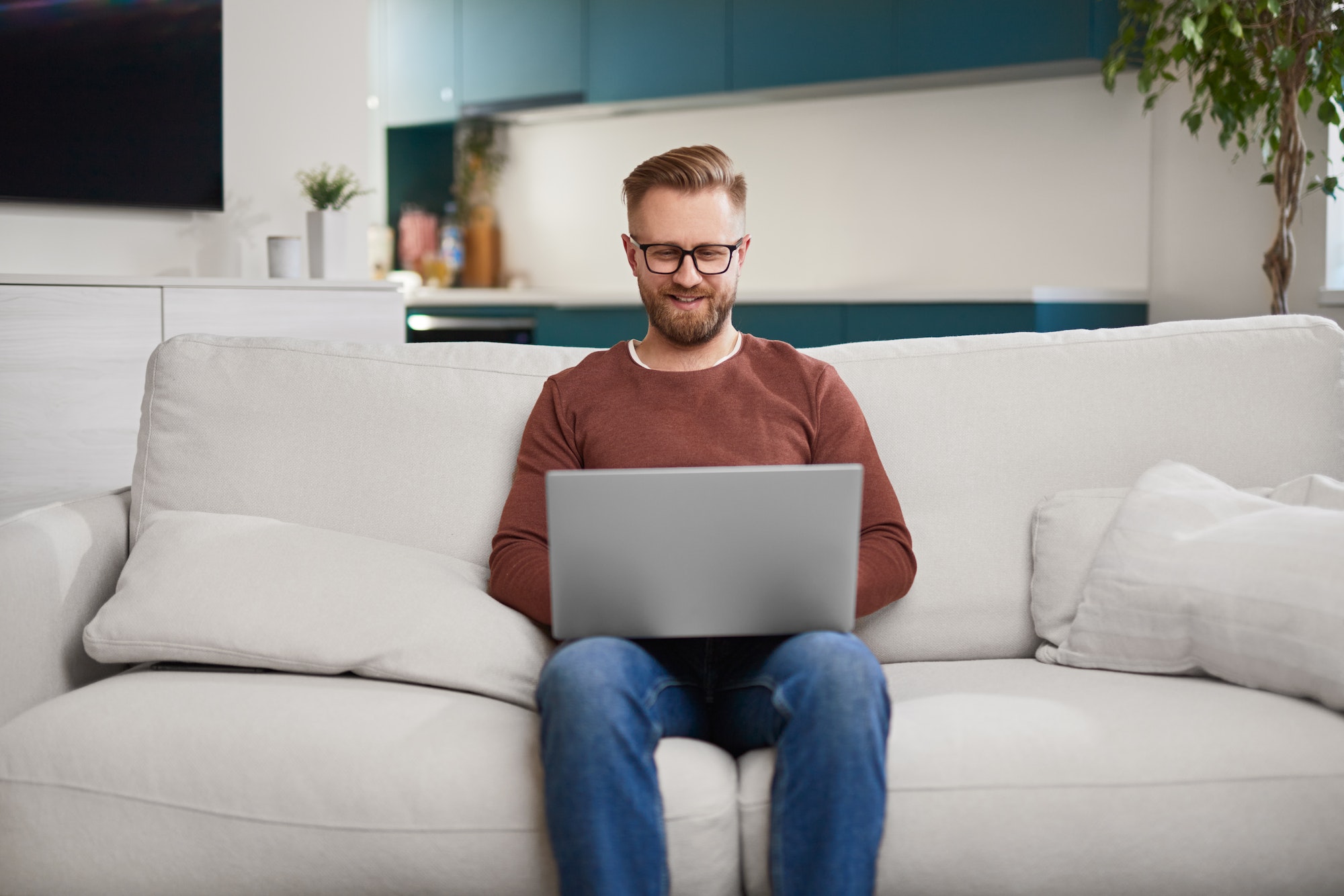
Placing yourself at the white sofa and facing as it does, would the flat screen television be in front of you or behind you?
behind

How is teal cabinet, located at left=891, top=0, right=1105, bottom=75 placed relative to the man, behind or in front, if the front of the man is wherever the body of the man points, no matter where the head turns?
behind

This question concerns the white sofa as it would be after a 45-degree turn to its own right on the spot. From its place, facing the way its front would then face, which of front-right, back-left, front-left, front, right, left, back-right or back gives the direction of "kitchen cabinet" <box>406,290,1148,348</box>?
back-right

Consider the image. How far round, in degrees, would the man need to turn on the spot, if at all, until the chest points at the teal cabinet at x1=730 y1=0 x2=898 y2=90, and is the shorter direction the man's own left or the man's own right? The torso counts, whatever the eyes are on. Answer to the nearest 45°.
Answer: approximately 180°

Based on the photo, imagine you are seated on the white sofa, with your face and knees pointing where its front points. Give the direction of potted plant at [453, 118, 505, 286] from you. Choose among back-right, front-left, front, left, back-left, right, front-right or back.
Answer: back

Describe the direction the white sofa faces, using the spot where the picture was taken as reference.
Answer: facing the viewer

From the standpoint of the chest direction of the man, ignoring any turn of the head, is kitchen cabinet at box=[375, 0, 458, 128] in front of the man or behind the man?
behind

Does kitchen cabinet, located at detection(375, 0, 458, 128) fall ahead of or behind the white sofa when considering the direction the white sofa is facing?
behind

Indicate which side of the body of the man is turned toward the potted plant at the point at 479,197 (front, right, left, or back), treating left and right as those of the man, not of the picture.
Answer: back

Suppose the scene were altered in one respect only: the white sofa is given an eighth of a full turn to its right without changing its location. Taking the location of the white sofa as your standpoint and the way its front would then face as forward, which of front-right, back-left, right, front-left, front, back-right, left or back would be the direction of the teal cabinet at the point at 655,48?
back-right

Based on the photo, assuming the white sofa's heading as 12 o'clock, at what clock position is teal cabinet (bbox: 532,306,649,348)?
The teal cabinet is roughly at 6 o'clock from the white sofa.

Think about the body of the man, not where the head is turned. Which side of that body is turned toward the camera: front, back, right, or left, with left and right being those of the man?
front
